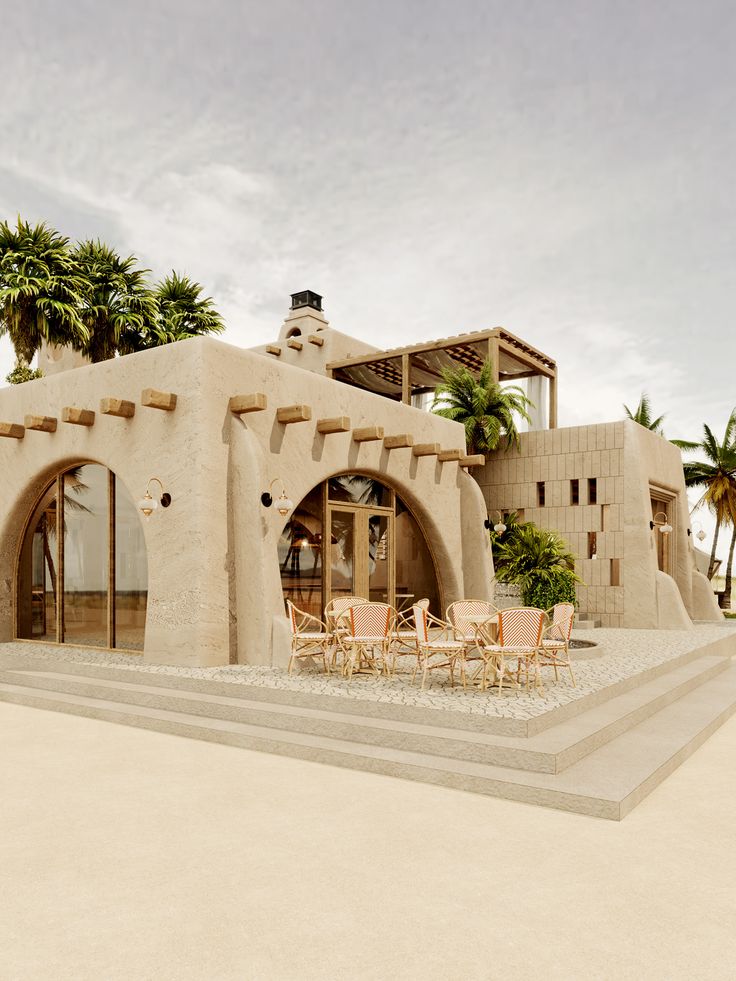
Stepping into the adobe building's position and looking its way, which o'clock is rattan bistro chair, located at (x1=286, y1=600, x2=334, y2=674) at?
The rattan bistro chair is roughly at 1 o'clock from the adobe building.

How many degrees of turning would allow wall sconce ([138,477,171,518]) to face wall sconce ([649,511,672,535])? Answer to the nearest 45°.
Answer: approximately 180°

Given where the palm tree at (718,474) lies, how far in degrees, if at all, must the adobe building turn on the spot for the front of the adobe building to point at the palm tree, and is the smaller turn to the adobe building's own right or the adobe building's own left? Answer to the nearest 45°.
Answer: approximately 90° to the adobe building's own left

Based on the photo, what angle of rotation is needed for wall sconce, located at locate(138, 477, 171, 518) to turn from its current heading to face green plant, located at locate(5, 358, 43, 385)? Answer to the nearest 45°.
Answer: approximately 135° to its right

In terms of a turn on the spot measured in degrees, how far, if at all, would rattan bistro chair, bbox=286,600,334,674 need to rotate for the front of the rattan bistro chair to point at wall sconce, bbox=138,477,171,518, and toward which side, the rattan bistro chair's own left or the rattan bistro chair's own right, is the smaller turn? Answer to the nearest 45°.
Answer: approximately 135° to the rattan bistro chair's own left

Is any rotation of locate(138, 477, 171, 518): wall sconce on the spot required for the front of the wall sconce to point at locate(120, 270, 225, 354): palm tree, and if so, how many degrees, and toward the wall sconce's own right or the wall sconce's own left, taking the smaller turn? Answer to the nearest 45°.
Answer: approximately 135° to the wall sconce's own right

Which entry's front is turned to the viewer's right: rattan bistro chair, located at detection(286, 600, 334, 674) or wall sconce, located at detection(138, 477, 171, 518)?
the rattan bistro chair

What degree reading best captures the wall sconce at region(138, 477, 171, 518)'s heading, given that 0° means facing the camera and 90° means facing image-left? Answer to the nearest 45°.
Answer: approximately 45°

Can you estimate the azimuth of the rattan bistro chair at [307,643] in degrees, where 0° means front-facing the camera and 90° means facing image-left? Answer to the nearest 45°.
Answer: approximately 270°

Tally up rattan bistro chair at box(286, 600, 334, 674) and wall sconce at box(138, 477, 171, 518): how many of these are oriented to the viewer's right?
1
